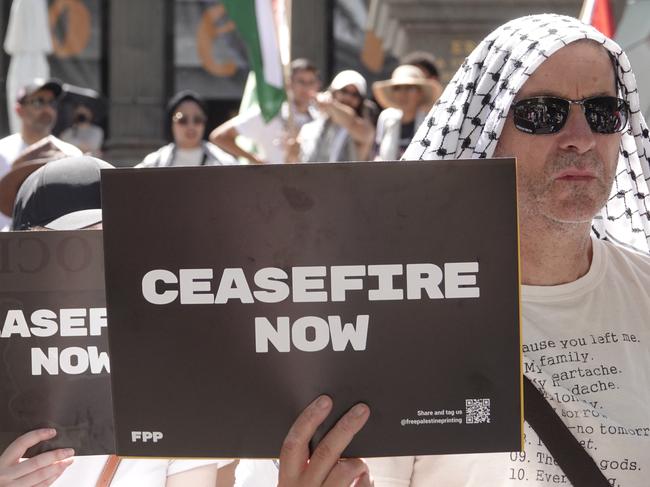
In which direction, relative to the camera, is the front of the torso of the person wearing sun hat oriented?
toward the camera

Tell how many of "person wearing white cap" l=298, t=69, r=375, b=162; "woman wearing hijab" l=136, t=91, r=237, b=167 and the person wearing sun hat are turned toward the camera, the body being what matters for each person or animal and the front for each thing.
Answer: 3

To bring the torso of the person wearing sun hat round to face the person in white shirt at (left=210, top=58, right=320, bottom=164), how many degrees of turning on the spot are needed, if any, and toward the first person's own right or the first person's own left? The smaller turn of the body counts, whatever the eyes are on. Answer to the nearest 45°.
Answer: approximately 135° to the first person's own right

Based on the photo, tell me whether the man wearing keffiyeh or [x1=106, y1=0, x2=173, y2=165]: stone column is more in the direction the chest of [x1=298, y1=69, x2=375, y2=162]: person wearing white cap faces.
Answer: the man wearing keffiyeh

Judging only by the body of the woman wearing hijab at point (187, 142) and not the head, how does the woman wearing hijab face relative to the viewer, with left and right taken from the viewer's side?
facing the viewer

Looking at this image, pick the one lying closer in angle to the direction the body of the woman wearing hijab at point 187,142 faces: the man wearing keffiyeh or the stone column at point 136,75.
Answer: the man wearing keffiyeh

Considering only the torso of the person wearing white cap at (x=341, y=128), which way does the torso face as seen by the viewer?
toward the camera

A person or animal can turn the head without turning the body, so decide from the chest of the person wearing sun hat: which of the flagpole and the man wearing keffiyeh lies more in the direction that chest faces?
the man wearing keffiyeh
